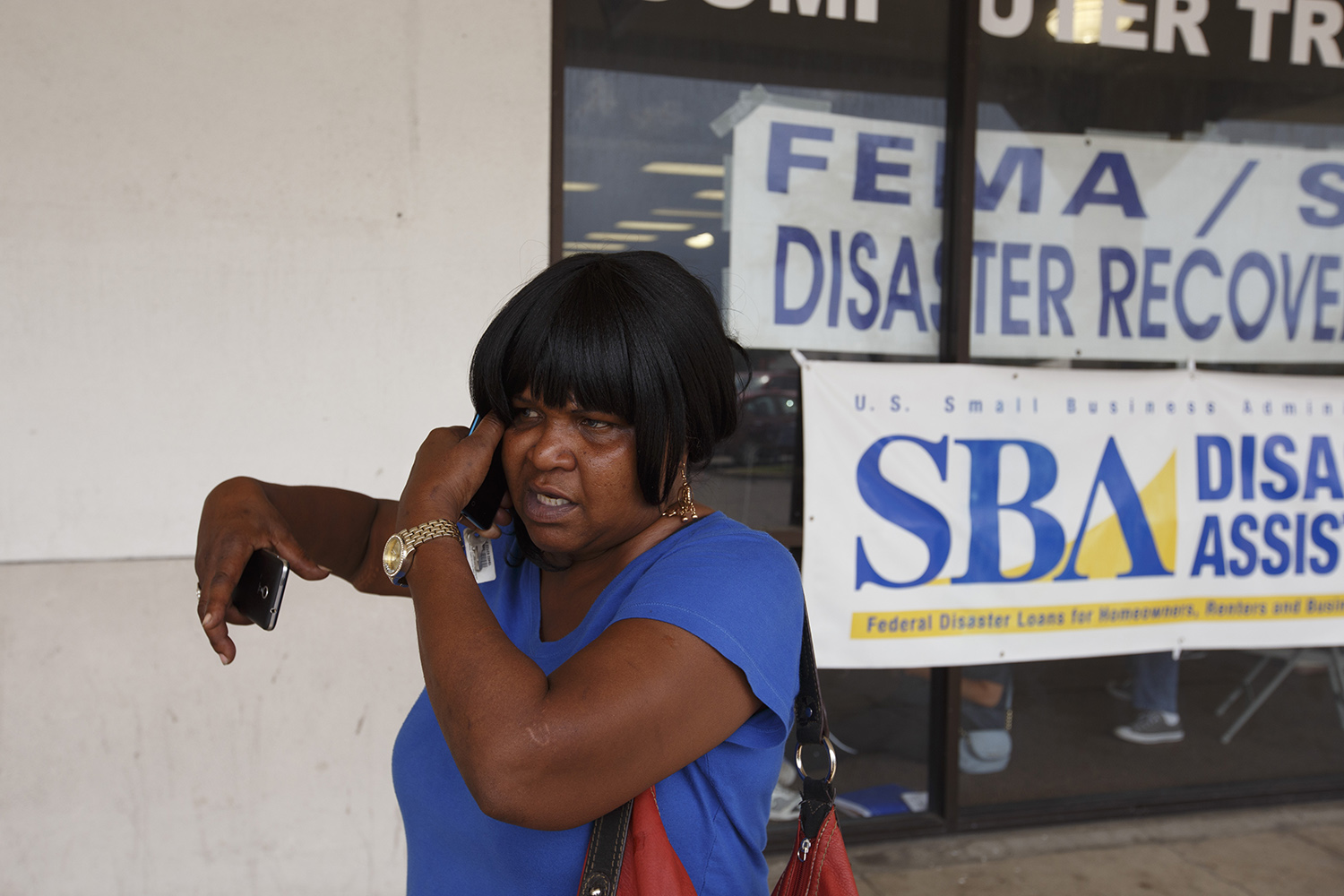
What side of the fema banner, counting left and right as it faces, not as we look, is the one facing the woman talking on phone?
front

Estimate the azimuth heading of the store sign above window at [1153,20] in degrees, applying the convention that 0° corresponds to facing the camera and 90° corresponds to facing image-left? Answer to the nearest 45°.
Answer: approximately 0°

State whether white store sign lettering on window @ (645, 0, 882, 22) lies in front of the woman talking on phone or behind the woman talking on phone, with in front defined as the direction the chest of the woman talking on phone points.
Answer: behind

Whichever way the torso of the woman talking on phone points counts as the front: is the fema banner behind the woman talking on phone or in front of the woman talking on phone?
behind

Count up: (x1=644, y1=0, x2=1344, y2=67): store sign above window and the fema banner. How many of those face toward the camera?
2

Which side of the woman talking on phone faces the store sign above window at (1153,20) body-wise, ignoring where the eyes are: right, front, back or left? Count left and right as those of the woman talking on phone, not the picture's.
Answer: back

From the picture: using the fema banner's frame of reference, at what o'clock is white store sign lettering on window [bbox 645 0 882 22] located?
The white store sign lettering on window is roughly at 2 o'clock from the fema banner.
